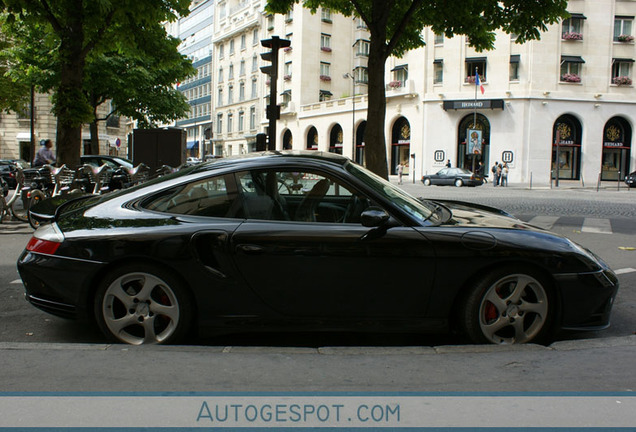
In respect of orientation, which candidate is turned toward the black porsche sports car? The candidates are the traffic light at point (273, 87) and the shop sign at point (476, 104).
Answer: the shop sign

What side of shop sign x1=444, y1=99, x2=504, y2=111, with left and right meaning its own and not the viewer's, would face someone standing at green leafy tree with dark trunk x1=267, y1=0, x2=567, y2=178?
front

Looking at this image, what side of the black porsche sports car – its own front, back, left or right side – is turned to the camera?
right

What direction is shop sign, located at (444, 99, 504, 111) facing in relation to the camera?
toward the camera

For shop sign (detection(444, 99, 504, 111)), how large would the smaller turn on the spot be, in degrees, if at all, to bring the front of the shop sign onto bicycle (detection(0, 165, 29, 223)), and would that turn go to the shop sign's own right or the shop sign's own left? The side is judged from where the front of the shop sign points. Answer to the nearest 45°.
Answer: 0° — it already faces it

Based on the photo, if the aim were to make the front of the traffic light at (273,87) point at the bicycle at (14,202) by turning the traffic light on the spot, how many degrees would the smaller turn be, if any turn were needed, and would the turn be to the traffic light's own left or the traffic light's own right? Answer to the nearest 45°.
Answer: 0° — it already faces it
